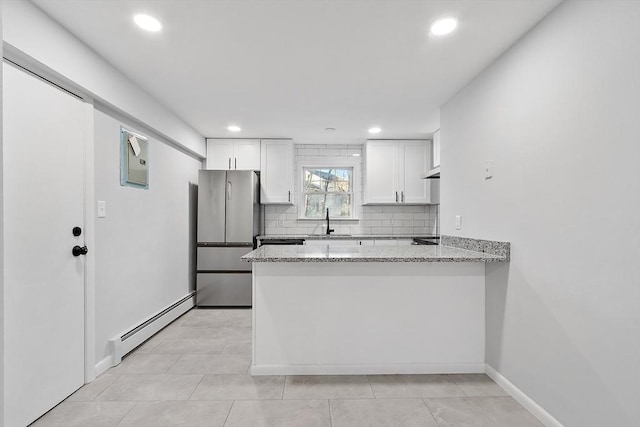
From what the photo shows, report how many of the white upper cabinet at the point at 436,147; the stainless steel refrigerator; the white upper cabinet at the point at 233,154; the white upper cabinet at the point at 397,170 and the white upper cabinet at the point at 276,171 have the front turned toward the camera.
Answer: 4

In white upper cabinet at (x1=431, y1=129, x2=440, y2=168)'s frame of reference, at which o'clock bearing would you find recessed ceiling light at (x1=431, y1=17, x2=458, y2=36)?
The recessed ceiling light is roughly at 9 o'clock from the white upper cabinet.

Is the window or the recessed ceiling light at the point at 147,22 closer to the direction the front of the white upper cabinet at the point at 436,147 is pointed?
the window

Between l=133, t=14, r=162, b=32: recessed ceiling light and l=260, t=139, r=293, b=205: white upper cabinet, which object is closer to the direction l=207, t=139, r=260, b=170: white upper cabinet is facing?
the recessed ceiling light

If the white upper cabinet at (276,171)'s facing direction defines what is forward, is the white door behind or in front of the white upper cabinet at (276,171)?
in front

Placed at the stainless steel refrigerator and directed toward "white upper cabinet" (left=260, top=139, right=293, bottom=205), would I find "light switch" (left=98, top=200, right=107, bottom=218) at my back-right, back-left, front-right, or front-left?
back-right

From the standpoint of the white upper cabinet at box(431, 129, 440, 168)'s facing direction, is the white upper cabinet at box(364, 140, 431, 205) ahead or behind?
ahead

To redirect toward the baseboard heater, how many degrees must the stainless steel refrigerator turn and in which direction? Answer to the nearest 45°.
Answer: approximately 45° to its right

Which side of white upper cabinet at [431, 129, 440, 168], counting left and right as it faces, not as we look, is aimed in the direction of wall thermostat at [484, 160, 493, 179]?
left

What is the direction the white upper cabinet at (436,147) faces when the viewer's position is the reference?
facing to the left of the viewer

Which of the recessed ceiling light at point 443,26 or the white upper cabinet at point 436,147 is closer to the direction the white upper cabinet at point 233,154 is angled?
the recessed ceiling light

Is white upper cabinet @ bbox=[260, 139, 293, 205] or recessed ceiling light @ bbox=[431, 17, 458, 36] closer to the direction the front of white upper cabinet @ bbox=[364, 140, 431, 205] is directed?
the recessed ceiling light

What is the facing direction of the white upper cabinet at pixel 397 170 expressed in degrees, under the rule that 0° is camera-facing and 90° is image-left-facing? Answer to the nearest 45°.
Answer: approximately 0°
